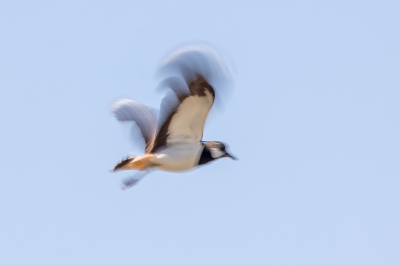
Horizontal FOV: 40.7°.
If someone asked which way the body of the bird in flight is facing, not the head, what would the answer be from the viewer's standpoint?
to the viewer's right
